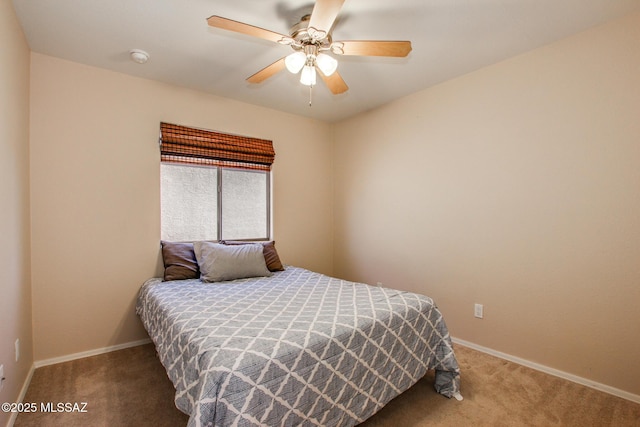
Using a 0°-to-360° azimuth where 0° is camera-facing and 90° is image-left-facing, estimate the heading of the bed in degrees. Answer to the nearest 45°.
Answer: approximately 315°

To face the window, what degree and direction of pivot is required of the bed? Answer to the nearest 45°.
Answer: approximately 180°

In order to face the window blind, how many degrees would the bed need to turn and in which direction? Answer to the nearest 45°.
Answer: approximately 180°
